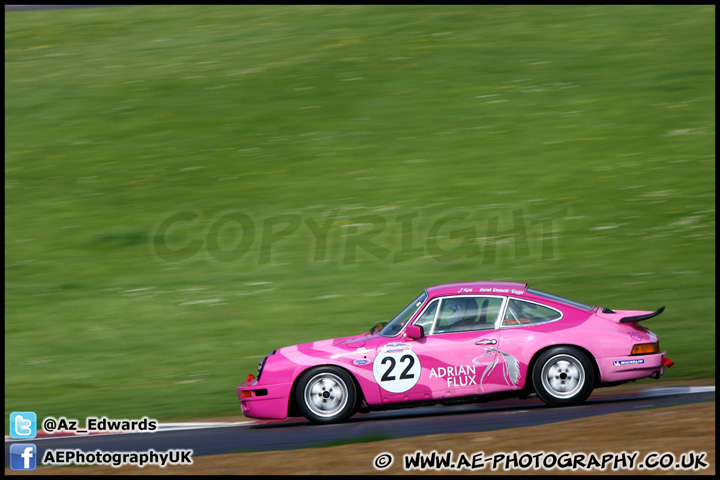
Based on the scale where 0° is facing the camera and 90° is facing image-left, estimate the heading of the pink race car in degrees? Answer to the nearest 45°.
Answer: approximately 90°
